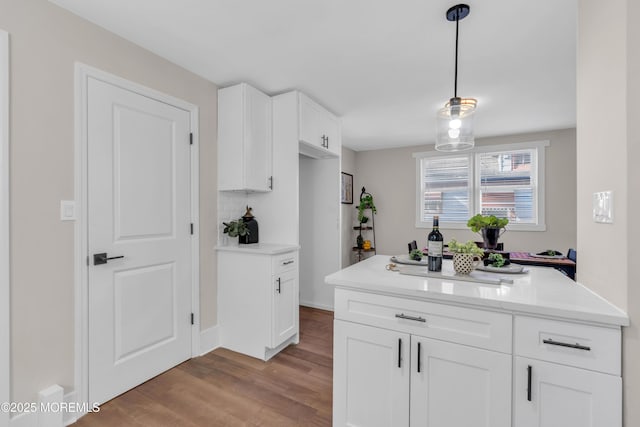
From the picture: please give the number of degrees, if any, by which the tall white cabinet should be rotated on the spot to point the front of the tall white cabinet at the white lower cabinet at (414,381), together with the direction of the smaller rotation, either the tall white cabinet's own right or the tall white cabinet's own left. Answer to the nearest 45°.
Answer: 0° — it already faces it

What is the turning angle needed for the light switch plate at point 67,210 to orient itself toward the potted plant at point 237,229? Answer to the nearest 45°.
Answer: approximately 90° to its left

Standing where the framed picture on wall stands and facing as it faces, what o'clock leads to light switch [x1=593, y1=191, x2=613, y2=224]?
The light switch is roughly at 1 o'clock from the framed picture on wall.

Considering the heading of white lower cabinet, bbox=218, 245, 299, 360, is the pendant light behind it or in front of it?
in front

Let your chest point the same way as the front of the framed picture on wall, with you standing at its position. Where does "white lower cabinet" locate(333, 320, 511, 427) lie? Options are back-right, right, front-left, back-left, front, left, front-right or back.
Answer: front-right

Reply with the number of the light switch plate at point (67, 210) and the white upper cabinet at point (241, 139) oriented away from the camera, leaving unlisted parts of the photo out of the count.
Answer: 0

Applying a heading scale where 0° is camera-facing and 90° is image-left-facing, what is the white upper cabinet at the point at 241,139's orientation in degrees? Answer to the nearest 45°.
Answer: approximately 315°

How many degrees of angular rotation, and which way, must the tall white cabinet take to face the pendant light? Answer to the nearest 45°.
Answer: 0° — it already faces it
